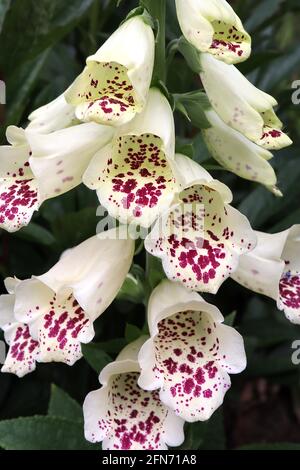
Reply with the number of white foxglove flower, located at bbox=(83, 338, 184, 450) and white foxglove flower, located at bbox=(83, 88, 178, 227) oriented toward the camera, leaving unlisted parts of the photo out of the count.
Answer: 2

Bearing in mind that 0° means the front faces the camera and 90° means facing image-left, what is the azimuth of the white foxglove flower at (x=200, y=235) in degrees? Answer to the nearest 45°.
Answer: approximately 0°

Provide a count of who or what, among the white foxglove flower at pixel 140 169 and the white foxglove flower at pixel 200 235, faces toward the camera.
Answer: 2
